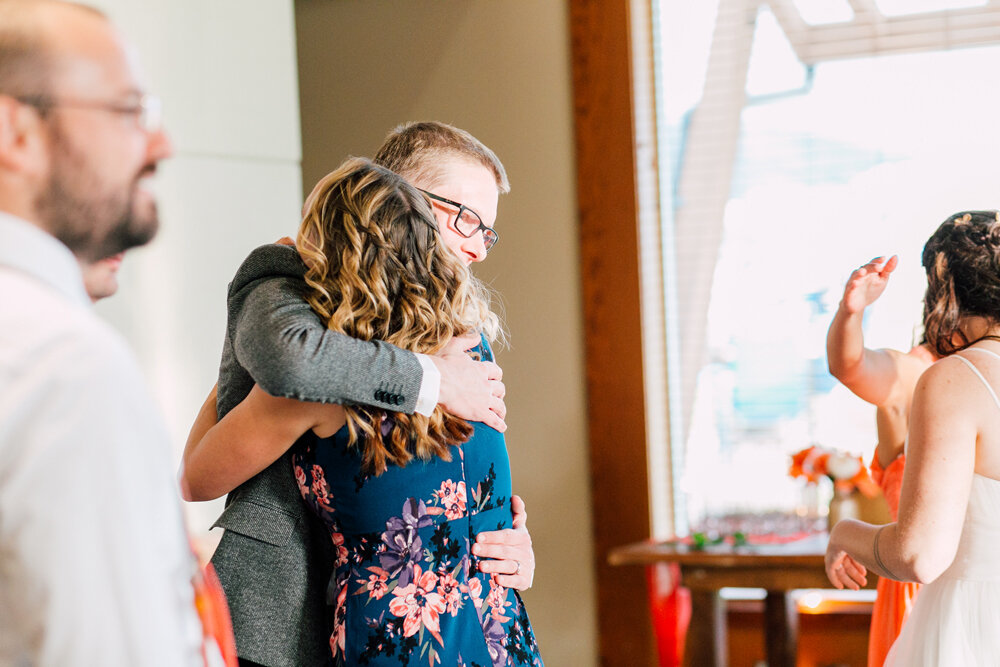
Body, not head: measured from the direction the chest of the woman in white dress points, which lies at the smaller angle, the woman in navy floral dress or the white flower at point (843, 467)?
the white flower

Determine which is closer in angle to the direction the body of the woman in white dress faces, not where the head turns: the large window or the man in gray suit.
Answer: the large window

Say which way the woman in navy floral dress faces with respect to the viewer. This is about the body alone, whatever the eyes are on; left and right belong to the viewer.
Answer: facing away from the viewer and to the left of the viewer

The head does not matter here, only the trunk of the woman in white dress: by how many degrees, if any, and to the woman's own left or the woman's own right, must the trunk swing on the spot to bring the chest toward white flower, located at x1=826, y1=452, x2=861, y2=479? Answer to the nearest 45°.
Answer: approximately 45° to the woman's own right

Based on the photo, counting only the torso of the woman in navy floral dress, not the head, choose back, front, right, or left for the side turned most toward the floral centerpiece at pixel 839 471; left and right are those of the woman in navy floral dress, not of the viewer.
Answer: right

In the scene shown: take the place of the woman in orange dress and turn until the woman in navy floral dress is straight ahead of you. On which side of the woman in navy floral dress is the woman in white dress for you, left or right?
left

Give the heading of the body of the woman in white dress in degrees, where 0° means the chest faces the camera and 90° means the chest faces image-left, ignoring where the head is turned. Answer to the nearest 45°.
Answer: approximately 135°

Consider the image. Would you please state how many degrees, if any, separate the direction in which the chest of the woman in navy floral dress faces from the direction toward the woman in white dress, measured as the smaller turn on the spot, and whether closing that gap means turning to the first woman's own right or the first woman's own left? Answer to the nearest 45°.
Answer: approximately 135° to the first woman's own right
